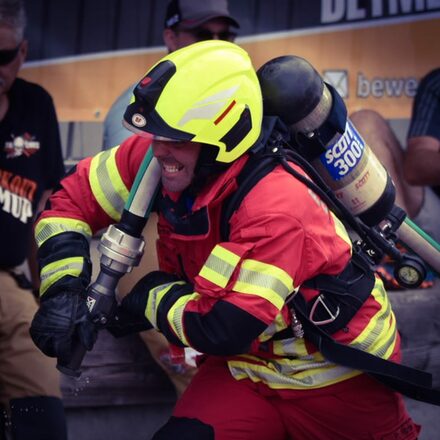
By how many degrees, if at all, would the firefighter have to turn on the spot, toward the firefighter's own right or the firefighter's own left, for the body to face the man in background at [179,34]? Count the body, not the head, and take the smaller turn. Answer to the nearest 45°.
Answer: approximately 135° to the firefighter's own right

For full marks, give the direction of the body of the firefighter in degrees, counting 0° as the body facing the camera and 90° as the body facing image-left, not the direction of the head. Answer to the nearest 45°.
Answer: approximately 45°

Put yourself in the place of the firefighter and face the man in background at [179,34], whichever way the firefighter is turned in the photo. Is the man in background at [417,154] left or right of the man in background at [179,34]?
right

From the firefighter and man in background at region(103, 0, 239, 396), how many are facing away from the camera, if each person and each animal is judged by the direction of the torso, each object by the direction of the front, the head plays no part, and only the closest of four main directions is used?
0

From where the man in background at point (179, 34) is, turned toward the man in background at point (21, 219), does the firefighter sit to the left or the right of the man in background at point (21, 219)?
left

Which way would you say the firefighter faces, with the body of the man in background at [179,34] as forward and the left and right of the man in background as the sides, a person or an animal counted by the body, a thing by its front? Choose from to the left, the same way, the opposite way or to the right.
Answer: to the right

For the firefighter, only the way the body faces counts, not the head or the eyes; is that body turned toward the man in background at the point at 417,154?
no

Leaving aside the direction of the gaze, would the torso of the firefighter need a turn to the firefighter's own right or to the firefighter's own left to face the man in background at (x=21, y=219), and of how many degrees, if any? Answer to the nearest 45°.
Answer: approximately 90° to the firefighter's own right

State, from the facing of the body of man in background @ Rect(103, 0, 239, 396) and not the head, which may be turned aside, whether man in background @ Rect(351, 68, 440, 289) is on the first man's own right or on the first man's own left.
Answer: on the first man's own left

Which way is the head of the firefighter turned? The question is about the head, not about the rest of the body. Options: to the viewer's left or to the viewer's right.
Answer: to the viewer's left

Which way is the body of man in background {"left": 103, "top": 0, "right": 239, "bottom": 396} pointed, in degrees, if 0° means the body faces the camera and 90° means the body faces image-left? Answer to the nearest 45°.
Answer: approximately 315°

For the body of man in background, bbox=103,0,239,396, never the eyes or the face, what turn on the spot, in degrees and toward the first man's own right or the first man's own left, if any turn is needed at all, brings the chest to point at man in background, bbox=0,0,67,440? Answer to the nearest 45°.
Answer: approximately 90° to the first man's own right
